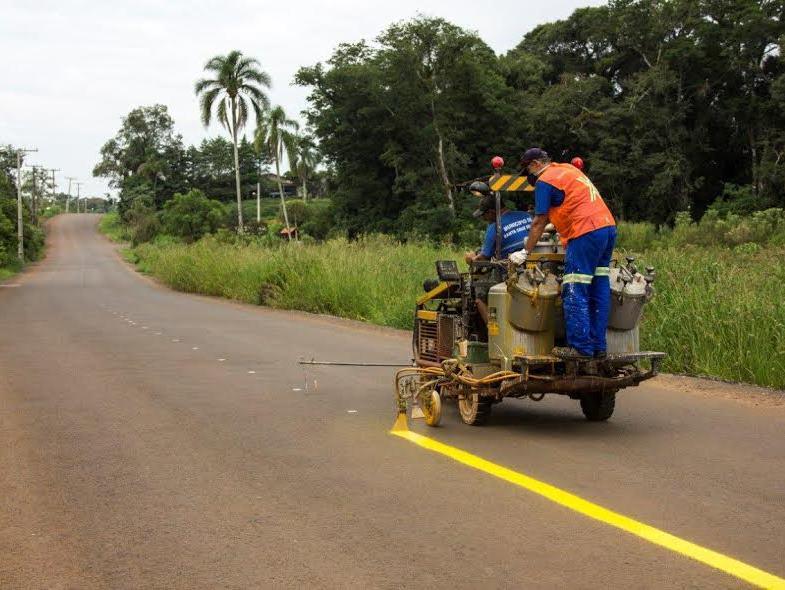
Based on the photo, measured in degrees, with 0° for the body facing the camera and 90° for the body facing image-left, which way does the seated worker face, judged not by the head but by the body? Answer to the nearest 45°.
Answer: approximately 135°

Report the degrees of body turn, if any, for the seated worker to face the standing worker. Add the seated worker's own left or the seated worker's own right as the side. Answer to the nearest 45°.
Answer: approximately 180°
